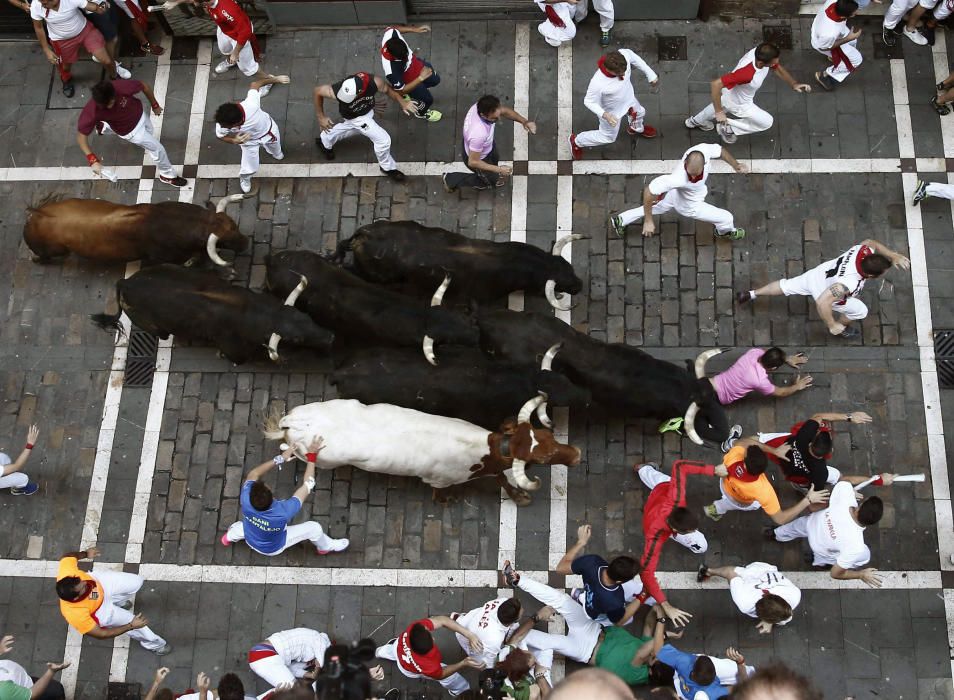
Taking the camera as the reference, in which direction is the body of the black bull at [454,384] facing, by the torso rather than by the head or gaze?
to the viewer's right

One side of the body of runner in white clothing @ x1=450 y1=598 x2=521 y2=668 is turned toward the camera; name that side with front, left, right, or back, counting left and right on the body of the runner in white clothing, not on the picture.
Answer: right

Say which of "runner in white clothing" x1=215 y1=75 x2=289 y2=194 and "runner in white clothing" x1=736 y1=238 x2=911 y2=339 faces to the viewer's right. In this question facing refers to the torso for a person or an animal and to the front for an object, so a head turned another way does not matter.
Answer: "runner in white clothing" x1=736 y1=238 x2=911 y2=339

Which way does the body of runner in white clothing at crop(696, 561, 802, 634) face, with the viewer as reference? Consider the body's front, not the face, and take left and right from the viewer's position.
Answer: facing the viewer and to the right of the viewer

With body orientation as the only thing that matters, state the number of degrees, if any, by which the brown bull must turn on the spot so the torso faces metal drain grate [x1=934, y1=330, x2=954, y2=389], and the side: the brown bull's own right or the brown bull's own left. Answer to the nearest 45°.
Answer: approximately 45° to the brown bull's own right

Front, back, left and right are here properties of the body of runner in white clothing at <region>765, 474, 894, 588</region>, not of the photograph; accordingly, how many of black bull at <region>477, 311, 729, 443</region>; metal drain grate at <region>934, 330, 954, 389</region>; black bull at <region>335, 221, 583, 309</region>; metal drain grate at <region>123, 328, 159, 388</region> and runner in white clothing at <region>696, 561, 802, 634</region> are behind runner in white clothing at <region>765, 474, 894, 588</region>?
4

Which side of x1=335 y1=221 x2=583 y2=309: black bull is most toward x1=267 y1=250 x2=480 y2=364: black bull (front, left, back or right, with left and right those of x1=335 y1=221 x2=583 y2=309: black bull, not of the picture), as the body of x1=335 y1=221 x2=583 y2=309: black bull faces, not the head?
back

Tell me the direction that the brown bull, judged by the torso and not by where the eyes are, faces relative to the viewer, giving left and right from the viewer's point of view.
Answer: facing to the right of the viewer

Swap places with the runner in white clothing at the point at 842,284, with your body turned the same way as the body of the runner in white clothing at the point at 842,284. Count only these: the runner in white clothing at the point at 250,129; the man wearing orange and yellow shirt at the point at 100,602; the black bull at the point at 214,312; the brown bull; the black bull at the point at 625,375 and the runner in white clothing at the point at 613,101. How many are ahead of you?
0

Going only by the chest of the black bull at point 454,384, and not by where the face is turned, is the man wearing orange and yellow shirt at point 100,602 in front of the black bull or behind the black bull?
behind

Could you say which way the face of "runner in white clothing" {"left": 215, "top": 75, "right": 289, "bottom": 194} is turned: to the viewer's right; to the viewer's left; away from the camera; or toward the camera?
to the viewer's left

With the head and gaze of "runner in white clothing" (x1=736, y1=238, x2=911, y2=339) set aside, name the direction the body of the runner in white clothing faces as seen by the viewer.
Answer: to the viewer's right

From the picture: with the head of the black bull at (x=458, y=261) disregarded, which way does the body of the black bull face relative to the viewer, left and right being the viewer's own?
facing to the right of the viewer

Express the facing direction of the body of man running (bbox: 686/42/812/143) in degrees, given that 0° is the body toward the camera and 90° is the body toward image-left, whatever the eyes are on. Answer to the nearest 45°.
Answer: approximately 315°
